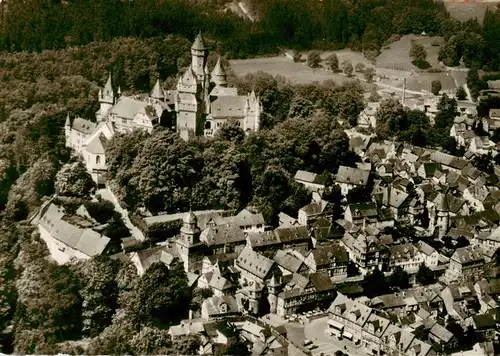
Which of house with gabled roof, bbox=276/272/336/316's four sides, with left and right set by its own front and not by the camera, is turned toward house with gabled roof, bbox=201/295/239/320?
right

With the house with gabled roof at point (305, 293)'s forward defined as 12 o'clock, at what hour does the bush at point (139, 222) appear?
The bush is roughly at 5 o'clock from the house with gabled roof.

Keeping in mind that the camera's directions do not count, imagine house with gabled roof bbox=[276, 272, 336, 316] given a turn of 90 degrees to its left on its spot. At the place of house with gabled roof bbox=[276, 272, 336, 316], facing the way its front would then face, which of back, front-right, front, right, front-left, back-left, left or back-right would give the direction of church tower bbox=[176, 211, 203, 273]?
back-left

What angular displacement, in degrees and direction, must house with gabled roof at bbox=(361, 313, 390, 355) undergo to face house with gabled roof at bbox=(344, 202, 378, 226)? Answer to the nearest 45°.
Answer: approximately 135° to its right

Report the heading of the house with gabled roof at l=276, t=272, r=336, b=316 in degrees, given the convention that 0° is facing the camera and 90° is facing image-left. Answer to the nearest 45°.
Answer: approximately 315°

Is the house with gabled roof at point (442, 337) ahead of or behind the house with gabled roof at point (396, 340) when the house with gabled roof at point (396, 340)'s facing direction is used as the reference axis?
behind
